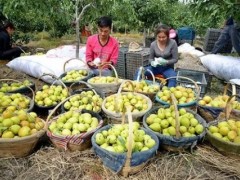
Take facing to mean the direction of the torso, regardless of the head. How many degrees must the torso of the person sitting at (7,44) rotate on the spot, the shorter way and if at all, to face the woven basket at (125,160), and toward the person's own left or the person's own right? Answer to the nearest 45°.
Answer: approximately 90° to the person's own right

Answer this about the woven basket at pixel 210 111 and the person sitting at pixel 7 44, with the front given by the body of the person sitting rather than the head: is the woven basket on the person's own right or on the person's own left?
on the person's own right

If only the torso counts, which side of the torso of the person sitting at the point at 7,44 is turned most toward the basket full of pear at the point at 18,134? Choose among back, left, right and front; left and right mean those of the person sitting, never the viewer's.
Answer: right

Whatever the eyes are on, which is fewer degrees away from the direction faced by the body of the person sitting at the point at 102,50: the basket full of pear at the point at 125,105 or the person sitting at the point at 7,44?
the basket full of pear

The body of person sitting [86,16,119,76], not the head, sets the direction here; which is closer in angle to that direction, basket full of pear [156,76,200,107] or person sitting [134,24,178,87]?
the basket full of pear

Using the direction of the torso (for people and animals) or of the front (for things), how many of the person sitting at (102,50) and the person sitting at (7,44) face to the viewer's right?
1

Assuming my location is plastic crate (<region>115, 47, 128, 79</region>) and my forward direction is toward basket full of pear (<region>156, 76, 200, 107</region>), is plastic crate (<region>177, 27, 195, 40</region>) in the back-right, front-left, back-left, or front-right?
back-left

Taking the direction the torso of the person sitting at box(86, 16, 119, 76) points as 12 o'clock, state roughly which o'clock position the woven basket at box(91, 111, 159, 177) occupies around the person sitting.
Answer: The woven basket is roughly at 12 o'clock from the person sitting.

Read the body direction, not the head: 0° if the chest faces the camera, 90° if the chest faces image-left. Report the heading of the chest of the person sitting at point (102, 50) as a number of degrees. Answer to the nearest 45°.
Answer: approximately 0°

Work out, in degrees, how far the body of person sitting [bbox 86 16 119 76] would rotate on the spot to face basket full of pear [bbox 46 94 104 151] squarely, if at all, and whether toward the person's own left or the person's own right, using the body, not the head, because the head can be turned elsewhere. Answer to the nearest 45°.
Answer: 0° — they already face it

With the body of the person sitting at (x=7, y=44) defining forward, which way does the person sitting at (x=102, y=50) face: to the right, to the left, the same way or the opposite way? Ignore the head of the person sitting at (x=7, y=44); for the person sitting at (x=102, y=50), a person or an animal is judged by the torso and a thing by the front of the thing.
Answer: to the right

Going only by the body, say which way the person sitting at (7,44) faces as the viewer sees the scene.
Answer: to the viewer's right
